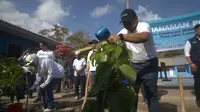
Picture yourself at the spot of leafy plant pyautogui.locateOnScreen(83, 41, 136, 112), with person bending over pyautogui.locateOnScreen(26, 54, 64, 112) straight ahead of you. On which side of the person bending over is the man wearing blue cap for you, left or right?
right

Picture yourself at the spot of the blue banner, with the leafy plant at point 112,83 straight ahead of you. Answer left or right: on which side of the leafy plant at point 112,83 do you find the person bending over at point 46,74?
right

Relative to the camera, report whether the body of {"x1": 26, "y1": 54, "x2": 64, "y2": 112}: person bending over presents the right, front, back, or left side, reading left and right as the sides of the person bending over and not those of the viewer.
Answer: left

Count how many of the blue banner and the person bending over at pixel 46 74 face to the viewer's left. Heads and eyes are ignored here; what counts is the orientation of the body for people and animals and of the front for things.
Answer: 1

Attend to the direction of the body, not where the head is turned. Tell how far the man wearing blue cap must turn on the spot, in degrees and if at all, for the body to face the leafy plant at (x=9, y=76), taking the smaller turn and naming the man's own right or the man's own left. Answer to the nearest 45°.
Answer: approximately 45° to the man's own right

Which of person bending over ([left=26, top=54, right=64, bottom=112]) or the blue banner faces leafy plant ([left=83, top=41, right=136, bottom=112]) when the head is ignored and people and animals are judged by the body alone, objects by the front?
the blue banner

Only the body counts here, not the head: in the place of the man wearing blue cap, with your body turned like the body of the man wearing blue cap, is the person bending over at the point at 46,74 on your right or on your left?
on your right

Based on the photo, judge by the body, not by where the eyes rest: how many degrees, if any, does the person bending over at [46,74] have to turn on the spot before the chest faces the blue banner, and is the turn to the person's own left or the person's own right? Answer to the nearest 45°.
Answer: approximately 180°

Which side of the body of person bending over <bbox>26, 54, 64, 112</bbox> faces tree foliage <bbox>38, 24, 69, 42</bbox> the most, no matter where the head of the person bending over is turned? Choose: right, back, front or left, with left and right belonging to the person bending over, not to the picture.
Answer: right
